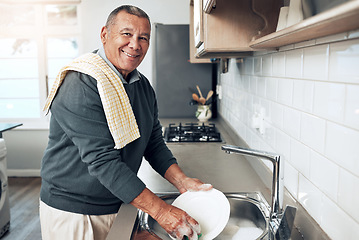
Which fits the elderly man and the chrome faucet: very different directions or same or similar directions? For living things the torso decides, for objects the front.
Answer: very different directions

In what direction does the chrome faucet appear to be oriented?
to the viewer's left

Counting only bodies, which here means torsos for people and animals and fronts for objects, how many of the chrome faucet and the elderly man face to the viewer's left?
1

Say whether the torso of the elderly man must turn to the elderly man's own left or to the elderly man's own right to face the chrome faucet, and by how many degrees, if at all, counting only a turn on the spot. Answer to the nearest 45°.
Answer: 0° — they already face it

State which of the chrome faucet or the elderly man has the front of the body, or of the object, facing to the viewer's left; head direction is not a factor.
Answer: the chrome faucet

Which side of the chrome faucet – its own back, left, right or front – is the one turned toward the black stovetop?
right

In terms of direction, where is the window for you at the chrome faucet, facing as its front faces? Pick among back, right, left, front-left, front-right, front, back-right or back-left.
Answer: front-right

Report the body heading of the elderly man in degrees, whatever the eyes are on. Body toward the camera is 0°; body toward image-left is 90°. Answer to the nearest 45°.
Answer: approximately 315°
